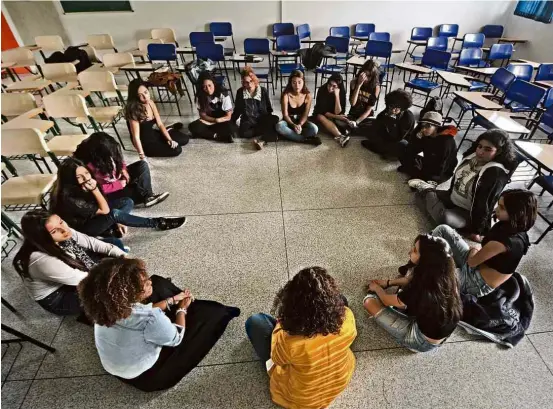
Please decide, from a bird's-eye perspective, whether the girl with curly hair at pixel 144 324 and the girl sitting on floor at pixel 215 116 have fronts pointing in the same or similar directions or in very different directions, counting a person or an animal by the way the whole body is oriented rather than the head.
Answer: very different directions

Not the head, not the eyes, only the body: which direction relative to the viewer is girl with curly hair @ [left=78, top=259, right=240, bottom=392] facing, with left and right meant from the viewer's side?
facing away from the viewer and to the right of the viewer

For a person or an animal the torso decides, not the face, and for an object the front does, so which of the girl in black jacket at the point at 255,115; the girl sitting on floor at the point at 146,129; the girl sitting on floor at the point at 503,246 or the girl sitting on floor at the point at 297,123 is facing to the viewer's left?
the girl sitting on floor at the point at 503,246

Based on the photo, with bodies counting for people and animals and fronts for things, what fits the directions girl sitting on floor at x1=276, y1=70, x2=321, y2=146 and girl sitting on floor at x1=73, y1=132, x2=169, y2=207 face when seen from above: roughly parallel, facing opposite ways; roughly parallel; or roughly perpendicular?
roughly perpendicular

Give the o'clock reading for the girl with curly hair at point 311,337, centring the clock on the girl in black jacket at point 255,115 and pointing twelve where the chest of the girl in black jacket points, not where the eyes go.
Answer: The girl with curly hair is roughly at 12 o'clock from the girl in black jacket.

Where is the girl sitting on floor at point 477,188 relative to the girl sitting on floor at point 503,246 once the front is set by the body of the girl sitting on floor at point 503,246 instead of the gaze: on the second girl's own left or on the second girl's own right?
on the second girl's own right

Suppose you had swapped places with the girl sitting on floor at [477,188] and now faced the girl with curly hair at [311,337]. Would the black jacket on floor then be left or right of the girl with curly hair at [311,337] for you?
left

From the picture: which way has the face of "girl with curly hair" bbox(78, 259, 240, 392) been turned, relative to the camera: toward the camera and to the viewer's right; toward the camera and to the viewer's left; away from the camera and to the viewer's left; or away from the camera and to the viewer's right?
away from the camera and to the viewer's right

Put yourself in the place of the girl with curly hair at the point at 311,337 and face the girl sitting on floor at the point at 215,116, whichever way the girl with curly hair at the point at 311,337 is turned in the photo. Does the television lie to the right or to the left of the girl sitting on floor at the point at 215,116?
right

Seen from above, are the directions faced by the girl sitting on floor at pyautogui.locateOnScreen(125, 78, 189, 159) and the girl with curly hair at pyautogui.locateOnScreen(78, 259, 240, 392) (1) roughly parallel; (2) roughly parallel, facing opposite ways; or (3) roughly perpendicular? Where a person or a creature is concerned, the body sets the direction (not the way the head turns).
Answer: roughly perpendicular

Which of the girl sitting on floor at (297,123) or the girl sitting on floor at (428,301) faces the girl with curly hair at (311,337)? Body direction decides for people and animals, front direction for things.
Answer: the girl sitting on floor at (297,123)

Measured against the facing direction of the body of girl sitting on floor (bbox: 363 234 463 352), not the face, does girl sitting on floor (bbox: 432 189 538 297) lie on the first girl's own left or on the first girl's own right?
on the first girl's own right

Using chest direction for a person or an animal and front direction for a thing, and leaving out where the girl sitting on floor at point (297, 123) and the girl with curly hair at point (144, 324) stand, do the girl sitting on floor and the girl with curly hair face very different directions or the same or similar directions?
very different directions
